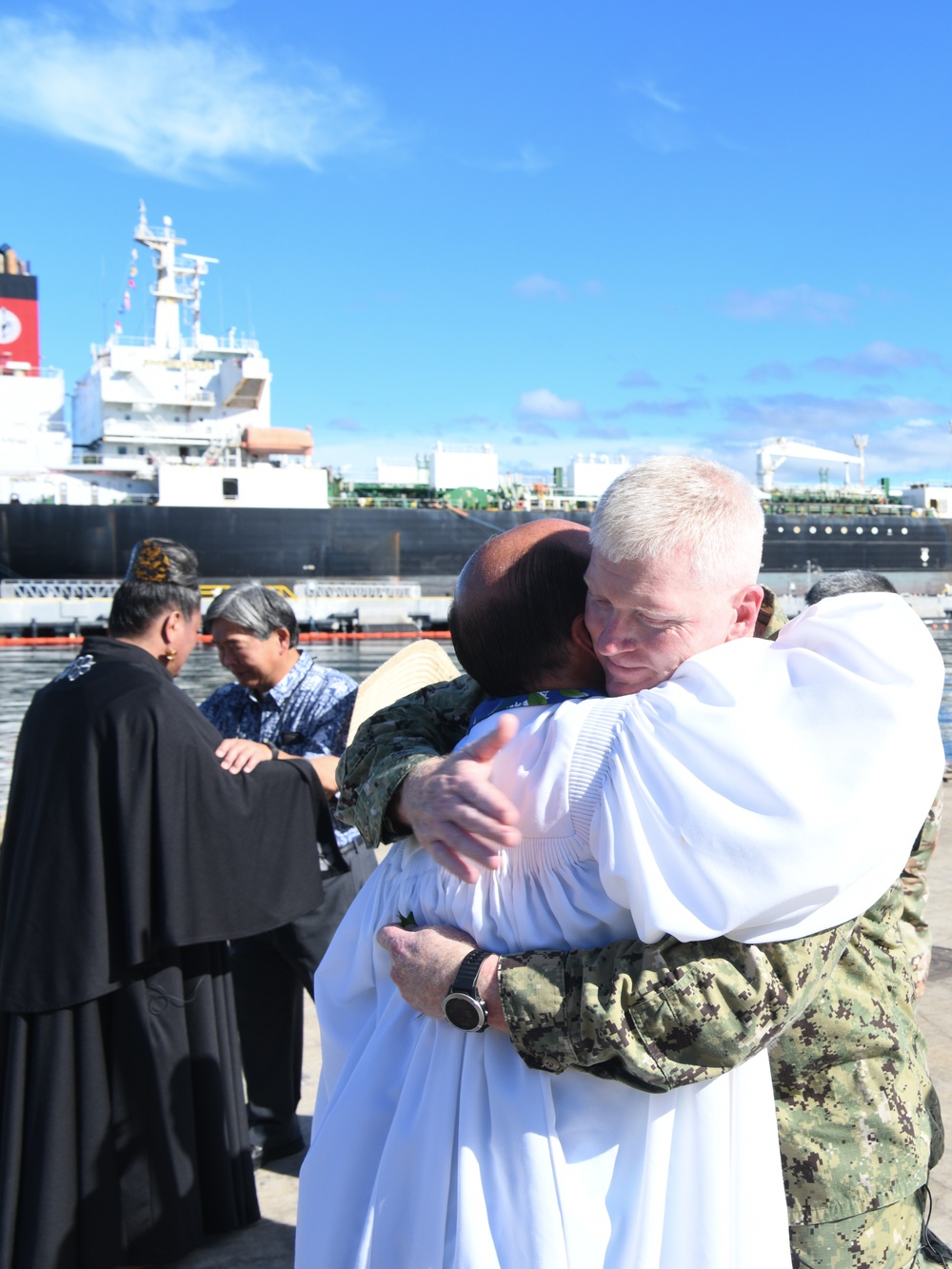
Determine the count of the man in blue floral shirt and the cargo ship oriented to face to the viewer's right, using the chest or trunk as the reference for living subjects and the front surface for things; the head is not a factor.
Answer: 1

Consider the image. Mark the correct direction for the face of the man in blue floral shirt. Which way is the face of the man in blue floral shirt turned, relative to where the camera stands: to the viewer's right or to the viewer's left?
to the viewer's left

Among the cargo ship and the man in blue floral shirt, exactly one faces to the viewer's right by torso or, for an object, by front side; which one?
the cargo ship

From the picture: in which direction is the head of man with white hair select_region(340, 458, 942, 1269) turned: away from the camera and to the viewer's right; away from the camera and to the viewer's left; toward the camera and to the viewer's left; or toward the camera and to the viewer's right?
toward the camera and to the viewer's left

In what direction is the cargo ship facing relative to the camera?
to the viewer's right

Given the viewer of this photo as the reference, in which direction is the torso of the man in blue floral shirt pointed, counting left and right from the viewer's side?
facing the viewer and to the left of the viewer

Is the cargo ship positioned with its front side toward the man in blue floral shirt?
no

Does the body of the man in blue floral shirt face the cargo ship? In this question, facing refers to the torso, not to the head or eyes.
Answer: no

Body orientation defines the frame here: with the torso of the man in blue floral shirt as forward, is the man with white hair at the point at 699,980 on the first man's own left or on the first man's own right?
on the first man's own left
